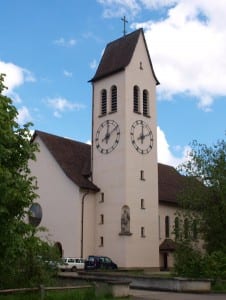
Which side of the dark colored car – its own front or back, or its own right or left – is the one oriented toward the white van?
back

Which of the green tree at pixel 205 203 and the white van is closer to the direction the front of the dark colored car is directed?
the green tree

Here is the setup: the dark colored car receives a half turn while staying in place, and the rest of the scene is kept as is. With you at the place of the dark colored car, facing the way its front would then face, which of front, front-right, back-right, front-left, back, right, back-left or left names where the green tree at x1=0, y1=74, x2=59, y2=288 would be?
left

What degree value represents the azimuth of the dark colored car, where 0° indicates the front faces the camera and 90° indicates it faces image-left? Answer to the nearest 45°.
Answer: approximately 270°

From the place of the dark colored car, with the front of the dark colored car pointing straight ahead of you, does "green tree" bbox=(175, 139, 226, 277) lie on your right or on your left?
on your right
